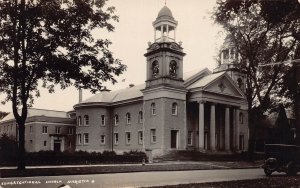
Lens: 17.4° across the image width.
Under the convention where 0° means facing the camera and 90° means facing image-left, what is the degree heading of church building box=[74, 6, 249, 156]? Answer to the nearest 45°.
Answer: approximately 315°

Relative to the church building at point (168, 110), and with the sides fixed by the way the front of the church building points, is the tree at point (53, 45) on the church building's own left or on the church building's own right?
on the church building's own right
